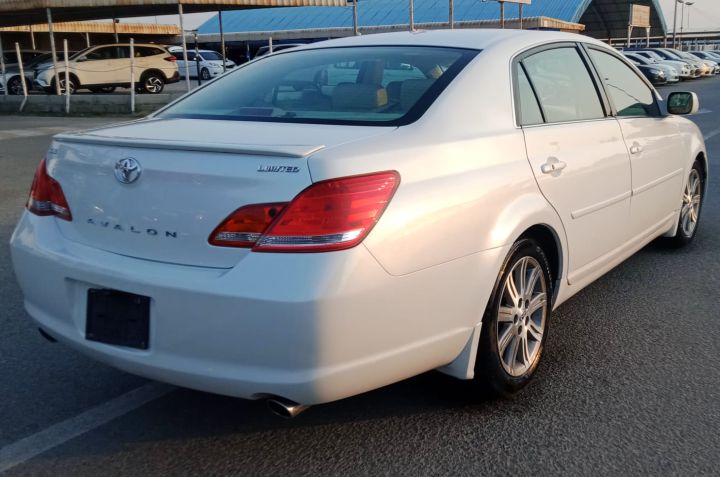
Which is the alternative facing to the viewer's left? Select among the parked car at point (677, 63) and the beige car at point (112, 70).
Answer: the beige car

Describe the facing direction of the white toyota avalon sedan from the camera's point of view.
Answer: facing away from the viewer and to the right of the viewer

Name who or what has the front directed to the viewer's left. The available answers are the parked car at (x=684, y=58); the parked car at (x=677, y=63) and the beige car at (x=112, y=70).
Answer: the beige car

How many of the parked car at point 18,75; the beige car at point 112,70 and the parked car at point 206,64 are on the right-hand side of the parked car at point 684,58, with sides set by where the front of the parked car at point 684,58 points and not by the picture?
3

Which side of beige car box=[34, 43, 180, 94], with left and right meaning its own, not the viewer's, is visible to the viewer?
left

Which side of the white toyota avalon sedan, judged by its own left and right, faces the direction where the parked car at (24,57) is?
left

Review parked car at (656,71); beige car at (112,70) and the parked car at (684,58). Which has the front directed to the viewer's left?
the beige car

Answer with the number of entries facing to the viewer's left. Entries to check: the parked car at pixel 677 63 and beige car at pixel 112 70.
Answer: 1

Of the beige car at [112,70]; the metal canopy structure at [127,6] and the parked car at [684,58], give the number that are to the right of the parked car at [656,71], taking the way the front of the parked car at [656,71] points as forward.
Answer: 2
